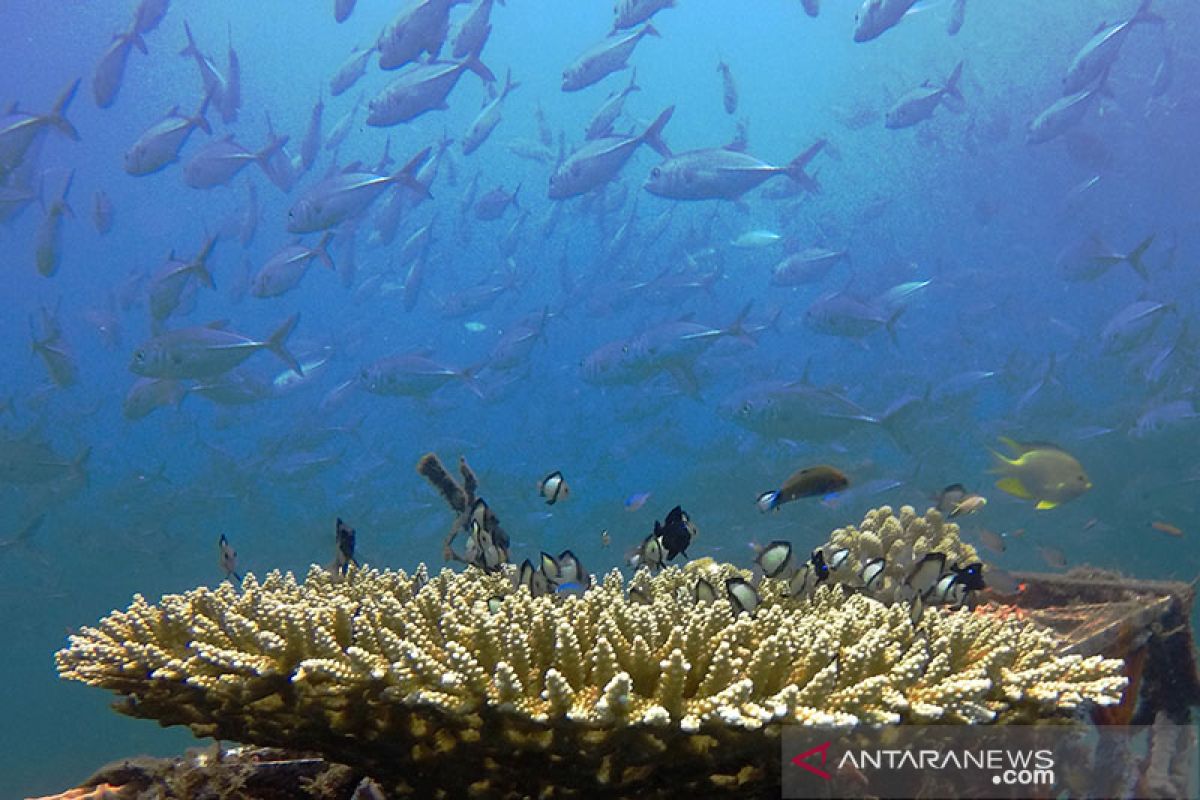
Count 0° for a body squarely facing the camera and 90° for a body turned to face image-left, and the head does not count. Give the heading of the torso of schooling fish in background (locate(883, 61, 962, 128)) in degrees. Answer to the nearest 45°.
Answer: approximately 90°

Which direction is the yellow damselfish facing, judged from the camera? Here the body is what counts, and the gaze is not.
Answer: to the viewer's right

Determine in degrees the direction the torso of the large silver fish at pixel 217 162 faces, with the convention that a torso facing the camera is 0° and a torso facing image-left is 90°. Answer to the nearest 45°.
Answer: approximately 90°

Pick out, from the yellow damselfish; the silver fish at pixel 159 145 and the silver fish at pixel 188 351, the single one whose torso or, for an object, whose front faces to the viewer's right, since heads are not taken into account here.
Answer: the yellow damselfish

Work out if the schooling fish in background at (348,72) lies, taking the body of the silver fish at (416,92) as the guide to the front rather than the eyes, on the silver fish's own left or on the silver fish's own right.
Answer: on the silver fish's own right
